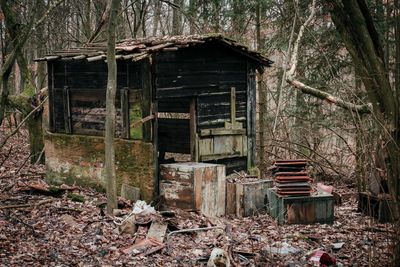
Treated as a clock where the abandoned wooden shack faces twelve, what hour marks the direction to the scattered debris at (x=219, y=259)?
The scattered debris is roughly at 1 o'clock from the abandoned wooden shack.

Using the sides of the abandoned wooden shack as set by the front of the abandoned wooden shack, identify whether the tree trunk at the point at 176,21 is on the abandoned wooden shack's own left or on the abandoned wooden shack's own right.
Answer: on the abandoned wooden shack's own left

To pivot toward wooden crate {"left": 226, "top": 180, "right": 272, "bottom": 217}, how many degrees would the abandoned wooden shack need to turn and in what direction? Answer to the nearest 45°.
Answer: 0° — it already faces it

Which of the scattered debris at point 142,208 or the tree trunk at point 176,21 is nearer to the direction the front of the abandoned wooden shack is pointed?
the scattered debris

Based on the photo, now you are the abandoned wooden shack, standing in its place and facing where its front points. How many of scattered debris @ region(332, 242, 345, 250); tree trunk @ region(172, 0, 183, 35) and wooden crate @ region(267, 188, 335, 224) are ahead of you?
2

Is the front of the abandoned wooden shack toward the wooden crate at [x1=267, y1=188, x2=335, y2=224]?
yes

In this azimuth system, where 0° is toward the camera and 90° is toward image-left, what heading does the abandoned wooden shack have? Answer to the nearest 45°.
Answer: approximately 315°

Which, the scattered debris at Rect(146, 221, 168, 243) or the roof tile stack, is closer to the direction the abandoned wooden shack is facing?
the roof tile stack

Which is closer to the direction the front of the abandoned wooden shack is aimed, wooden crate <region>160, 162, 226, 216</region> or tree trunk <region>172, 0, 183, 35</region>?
the wooden crate

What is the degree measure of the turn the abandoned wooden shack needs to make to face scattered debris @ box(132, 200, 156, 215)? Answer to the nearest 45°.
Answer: approximately 45° to its right
